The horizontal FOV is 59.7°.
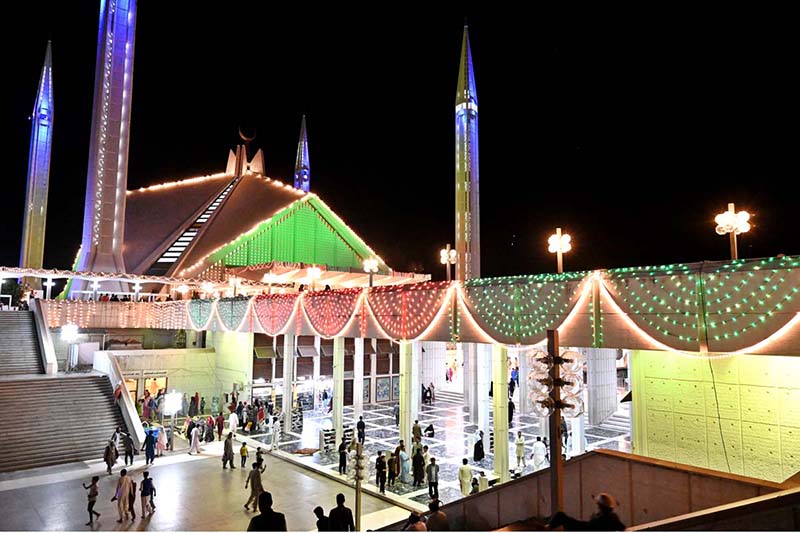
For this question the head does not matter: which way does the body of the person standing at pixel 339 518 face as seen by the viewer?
away from the camera

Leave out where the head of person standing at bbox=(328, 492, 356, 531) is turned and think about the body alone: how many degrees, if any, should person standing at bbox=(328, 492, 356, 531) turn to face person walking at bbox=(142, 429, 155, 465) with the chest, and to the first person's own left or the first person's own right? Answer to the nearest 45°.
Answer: approximately 45° to the first person's own left

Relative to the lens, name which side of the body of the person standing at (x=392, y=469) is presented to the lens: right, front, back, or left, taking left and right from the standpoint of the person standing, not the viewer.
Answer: back

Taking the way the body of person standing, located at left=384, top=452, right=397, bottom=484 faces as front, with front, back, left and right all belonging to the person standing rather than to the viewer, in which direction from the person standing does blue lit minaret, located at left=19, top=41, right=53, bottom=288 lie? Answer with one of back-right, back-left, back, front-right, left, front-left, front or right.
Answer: front-left

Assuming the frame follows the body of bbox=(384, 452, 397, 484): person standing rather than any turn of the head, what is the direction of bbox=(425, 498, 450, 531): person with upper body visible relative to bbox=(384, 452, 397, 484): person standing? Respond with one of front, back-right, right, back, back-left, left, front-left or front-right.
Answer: back
